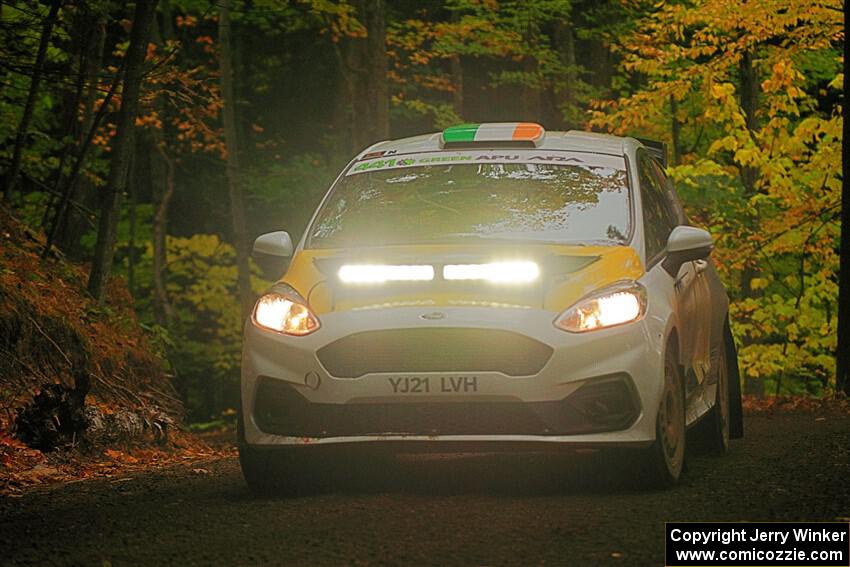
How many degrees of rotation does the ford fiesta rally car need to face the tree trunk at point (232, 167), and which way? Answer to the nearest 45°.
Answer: approximately 180°

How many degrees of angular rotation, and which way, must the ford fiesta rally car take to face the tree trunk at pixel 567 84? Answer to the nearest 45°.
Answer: approximately 180°

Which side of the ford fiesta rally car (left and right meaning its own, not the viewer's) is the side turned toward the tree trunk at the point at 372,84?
back

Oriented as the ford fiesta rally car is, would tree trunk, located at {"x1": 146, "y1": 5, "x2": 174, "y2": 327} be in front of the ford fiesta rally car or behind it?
behind

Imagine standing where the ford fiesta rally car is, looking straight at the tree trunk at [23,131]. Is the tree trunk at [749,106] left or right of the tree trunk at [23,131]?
right

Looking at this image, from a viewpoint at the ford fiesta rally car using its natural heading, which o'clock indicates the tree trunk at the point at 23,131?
The tree trunk is roughly at 5 o'clock from the ford fiesta rally car.

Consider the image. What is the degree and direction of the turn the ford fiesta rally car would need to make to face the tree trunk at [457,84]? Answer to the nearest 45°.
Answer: approximately 180°

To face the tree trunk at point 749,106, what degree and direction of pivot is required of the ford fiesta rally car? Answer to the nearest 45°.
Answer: approximately 180°

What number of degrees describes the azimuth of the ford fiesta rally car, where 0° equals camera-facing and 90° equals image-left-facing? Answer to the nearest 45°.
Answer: approximately 0°

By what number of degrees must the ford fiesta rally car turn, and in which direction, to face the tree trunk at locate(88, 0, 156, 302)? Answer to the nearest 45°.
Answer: approximately 135° to its right

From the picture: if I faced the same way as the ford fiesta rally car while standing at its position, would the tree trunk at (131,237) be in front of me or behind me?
behind
